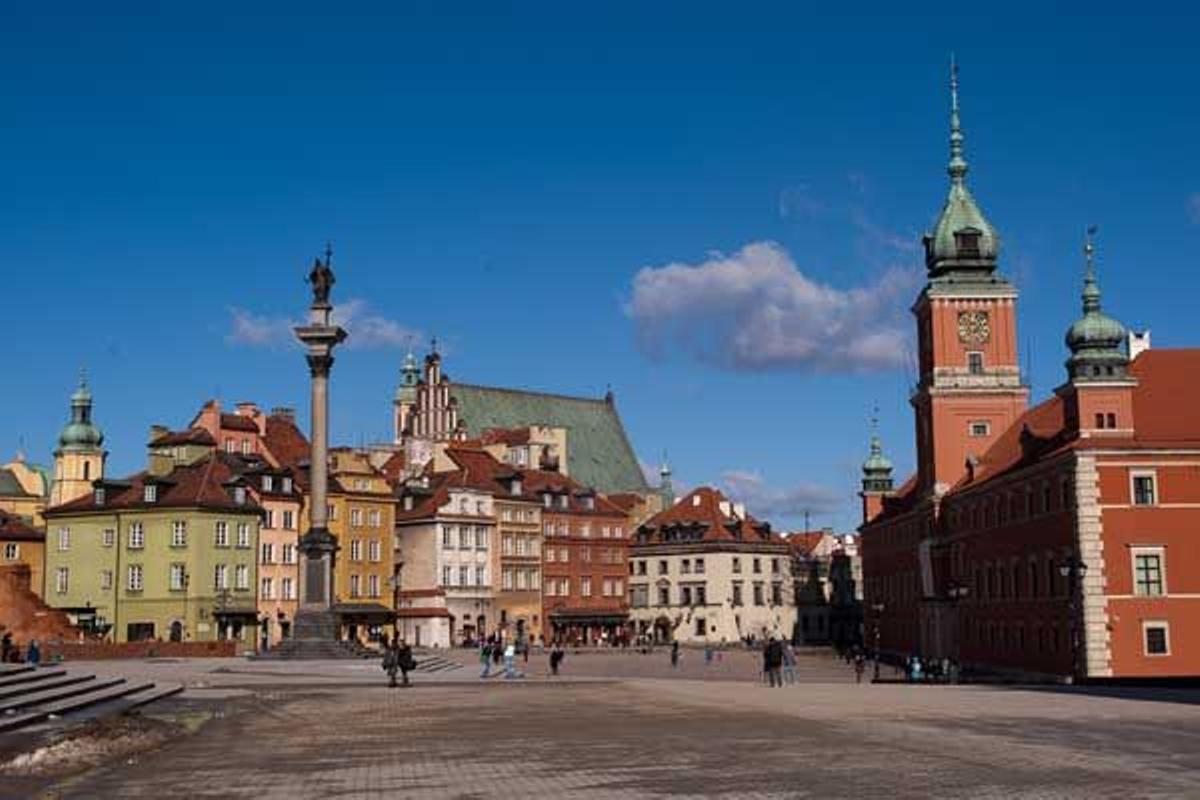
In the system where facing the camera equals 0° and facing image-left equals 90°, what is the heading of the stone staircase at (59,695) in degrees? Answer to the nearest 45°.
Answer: approximately 315°
